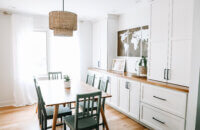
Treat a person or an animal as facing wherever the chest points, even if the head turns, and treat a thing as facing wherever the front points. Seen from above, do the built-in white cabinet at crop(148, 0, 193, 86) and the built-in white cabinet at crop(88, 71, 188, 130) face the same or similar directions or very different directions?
same or similar directions

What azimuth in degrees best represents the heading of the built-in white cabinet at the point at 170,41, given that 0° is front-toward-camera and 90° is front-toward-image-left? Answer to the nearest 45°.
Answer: approximately 45°

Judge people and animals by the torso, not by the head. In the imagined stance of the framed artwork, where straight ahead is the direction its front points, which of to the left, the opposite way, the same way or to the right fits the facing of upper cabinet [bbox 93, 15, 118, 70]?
the same way

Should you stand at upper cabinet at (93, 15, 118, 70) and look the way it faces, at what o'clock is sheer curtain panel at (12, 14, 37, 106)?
The sheer curtain panel is roughly at 1 o'clock from the upper cabinet.

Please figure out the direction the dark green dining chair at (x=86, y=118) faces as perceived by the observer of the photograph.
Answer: facing away from the viewer and to the left of the viewer

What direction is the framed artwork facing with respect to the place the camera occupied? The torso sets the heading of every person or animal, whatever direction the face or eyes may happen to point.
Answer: facing the viewer and to the left of the viewer

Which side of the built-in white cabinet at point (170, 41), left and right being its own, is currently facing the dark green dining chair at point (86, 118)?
front

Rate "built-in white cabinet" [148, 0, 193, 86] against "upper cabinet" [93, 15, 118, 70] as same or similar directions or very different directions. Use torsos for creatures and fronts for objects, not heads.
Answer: same or similar directions

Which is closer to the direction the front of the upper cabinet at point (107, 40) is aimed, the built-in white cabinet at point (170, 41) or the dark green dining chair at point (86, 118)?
the dark green dining chair

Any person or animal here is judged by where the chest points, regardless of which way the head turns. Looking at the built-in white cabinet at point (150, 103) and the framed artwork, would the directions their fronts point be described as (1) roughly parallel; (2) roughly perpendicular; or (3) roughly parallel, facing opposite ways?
roughly parallel

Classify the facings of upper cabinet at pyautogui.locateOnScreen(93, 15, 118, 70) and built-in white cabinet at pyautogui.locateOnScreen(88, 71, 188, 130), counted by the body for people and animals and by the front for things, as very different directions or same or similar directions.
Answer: same or similar directions

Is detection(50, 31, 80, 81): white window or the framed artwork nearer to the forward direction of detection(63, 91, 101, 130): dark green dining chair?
the white window

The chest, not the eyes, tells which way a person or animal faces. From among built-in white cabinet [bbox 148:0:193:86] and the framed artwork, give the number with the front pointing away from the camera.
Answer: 0

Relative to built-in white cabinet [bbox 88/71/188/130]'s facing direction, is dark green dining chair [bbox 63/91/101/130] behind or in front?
in front
